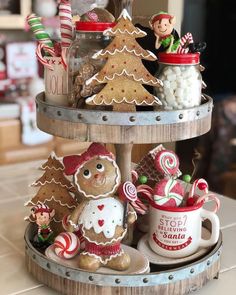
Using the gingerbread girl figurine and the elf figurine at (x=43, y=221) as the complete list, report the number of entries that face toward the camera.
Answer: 2

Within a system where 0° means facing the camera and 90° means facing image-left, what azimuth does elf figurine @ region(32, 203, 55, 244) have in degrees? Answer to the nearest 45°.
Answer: approximately 0°

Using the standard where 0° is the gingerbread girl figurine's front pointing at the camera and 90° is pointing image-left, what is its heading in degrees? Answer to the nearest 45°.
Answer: approximately 0°
